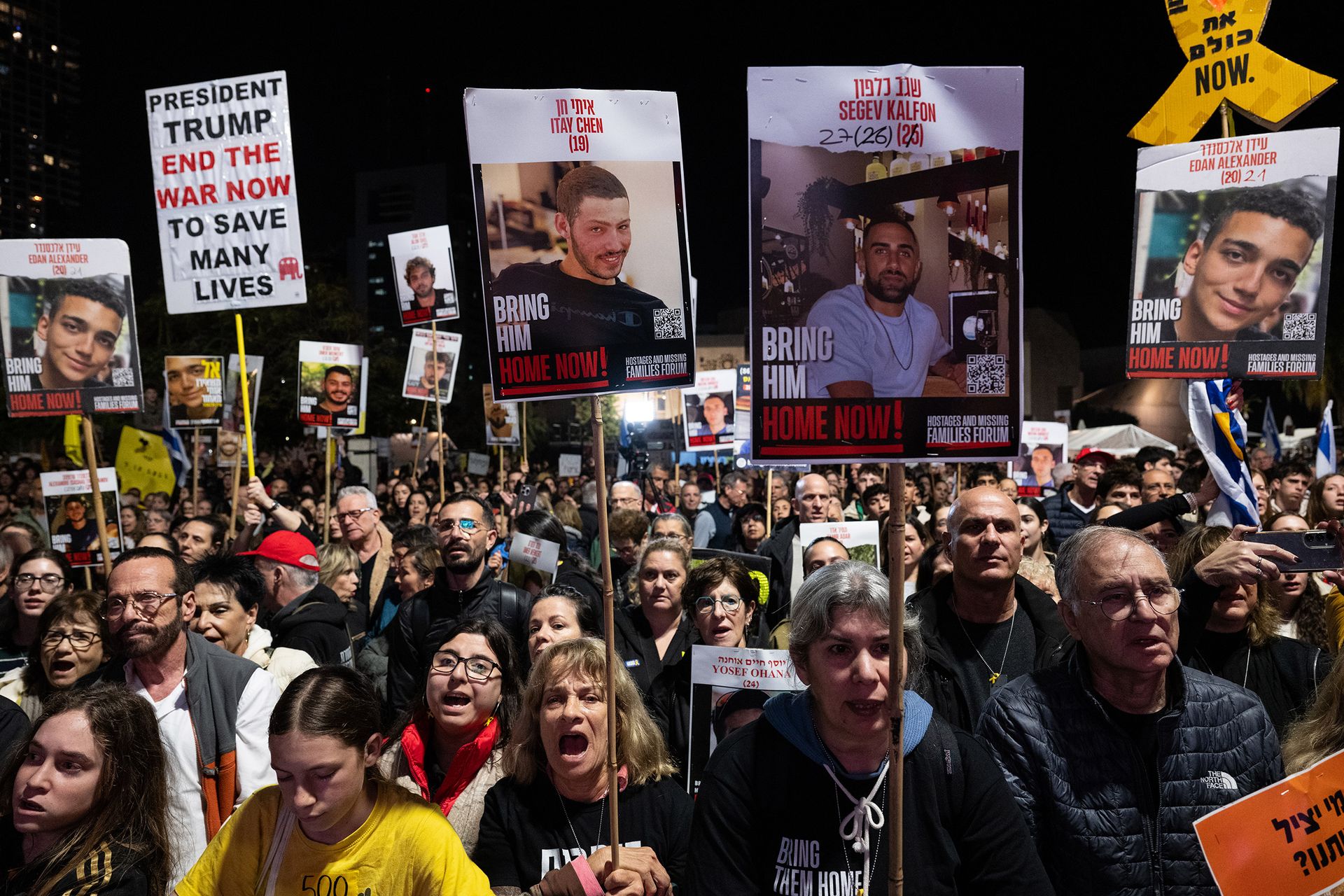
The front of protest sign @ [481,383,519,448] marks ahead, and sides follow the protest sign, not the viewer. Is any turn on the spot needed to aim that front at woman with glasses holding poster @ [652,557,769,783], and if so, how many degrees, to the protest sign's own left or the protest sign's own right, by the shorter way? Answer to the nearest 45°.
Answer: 0° — it already faces them

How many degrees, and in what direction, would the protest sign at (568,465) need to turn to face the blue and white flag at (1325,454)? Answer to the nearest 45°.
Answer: approximately 45° to its left

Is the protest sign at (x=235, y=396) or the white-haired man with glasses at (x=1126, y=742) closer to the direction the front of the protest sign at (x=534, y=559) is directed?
the white-haired man with glasses

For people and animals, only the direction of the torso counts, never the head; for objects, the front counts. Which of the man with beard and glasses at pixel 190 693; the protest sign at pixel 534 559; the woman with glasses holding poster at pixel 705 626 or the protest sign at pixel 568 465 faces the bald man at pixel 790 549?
the protest sign at pixel 568 465

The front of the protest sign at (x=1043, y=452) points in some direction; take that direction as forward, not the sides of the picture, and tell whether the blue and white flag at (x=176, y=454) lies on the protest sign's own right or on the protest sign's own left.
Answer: on the protest sign's own right

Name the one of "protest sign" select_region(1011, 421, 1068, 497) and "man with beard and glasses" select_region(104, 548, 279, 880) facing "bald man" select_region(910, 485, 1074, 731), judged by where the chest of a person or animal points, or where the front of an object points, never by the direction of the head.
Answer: the protest sign

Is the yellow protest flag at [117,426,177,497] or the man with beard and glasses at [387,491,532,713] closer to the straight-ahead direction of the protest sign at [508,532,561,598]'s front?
the man with beard and glasses

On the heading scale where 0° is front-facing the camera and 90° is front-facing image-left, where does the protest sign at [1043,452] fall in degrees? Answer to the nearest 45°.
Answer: approximately 0°

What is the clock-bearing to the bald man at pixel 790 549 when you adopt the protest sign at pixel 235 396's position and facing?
The bald man is roughly at 11 o'clock from the protest sign.
